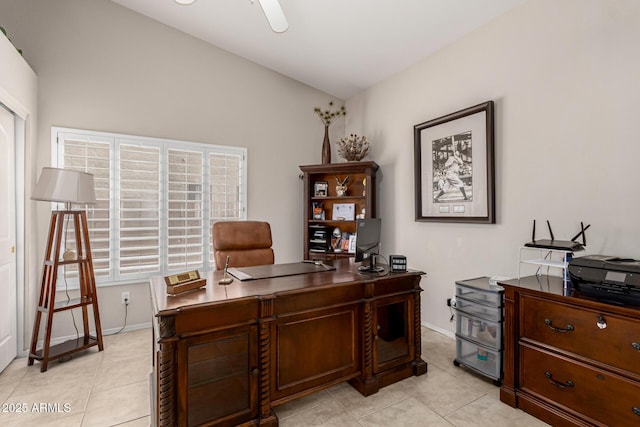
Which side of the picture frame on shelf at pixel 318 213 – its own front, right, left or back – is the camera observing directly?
front

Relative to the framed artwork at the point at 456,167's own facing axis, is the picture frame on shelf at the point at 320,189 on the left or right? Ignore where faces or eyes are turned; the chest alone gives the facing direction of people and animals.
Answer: on its right

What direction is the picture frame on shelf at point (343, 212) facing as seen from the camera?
toward the camera

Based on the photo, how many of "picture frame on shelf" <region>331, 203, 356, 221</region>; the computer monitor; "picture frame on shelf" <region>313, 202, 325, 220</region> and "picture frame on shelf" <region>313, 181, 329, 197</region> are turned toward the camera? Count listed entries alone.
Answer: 3

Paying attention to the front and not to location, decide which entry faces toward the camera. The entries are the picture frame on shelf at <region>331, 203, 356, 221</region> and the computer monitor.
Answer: the picture frame on shelf

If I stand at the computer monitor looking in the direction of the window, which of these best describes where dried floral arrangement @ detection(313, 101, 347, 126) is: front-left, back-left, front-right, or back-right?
front-right

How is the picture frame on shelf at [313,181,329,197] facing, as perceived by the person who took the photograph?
facing the viewer

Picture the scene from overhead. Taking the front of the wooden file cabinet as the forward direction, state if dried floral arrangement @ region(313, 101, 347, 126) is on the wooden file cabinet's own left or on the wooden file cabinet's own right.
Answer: on the wooden file cabinet's own right

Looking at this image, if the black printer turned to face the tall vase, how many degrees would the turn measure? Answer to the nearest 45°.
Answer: approximately 45° to its right

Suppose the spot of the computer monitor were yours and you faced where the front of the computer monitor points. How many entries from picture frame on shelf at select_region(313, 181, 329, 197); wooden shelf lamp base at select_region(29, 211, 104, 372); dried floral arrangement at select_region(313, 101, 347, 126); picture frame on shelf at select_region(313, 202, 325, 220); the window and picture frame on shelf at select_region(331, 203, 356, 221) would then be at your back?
0

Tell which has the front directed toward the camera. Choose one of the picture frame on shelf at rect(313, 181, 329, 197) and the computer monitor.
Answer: the picture frame on shelf

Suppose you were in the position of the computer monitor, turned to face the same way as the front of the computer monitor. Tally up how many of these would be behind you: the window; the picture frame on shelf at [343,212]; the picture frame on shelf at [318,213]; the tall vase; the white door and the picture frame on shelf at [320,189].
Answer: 0

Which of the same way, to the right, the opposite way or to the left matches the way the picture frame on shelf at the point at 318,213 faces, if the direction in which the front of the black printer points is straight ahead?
to the left

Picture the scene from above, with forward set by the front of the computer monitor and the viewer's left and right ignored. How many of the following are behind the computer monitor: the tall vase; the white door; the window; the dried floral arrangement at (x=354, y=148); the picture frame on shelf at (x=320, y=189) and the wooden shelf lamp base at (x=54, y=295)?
0

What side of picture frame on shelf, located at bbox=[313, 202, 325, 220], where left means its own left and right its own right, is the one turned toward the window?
right

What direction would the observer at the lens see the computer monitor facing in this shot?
facing away from the viewer and to the left of the viewer

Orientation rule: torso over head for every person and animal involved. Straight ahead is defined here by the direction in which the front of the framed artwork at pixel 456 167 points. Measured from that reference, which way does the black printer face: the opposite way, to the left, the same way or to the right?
the same way

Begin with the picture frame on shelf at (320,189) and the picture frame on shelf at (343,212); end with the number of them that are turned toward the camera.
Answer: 2

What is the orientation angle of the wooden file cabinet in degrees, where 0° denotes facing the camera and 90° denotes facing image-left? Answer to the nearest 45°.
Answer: approximately 45°
